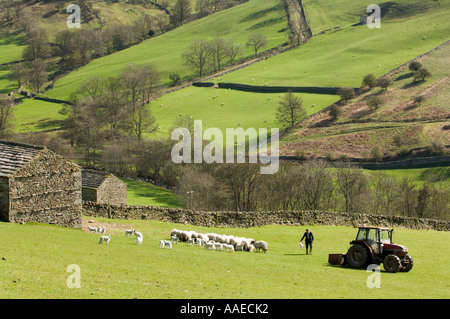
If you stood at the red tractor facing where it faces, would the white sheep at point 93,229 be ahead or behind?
behind

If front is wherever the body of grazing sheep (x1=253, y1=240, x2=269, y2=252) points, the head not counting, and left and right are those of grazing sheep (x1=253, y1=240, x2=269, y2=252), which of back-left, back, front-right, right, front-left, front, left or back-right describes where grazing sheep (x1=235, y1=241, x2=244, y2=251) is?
front

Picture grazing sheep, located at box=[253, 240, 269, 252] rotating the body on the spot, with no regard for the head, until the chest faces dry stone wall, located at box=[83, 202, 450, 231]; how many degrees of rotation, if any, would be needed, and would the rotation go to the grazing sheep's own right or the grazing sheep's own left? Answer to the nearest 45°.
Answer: approximately 90° to the grazing sheep's own right

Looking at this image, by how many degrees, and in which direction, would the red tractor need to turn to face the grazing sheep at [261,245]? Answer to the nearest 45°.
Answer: approximately 180°

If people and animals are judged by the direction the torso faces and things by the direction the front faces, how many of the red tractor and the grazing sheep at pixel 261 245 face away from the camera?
0

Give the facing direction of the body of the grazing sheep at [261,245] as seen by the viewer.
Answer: to the viewer's right

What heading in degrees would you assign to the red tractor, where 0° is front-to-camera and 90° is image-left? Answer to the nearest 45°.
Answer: approximately 315°
